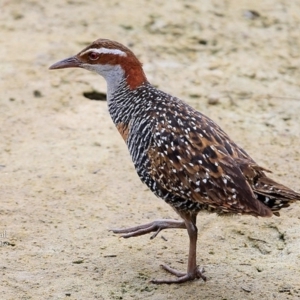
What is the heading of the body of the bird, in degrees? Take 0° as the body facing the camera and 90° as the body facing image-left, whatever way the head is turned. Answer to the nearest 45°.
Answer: approximately 90°
